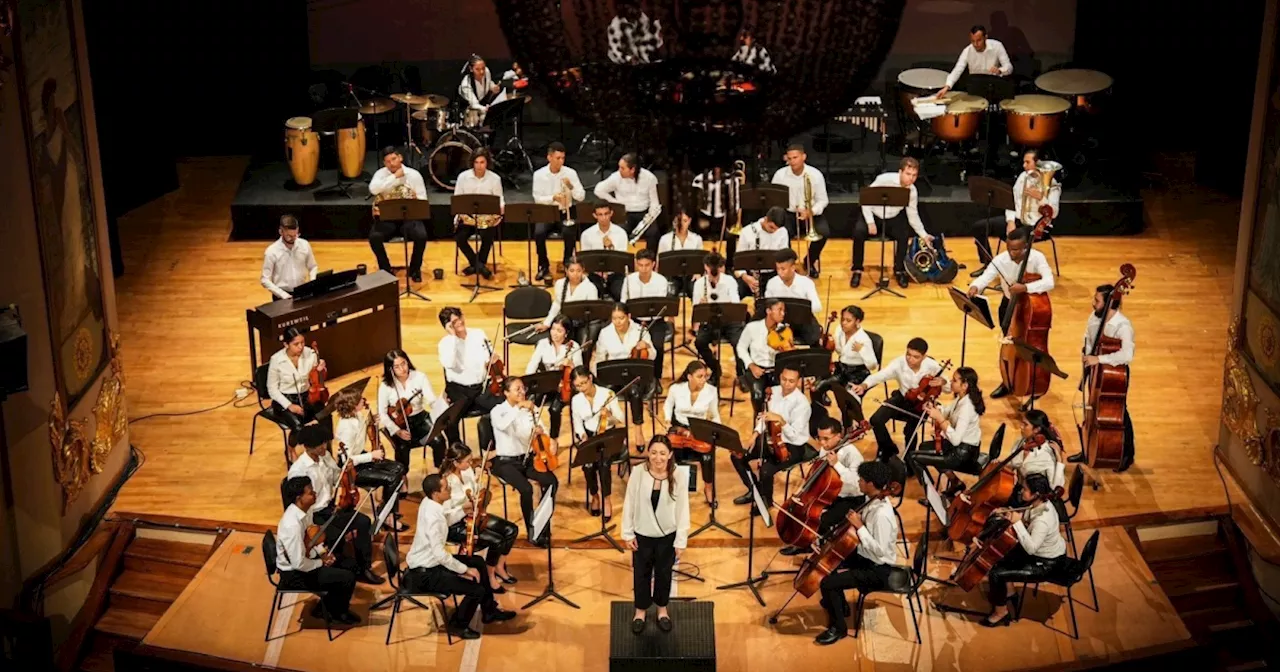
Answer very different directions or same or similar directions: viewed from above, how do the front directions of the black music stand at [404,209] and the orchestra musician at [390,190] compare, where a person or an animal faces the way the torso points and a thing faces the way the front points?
very different directions

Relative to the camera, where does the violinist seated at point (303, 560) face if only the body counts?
to the viewer's right

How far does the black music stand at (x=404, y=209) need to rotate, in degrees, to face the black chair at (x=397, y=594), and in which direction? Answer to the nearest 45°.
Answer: approximately 180°

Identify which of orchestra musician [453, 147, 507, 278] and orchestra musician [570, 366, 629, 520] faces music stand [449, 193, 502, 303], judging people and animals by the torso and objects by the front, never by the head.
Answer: orchestra musician [453, 147, 507, 278]

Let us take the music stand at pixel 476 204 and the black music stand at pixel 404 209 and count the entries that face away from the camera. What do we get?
2

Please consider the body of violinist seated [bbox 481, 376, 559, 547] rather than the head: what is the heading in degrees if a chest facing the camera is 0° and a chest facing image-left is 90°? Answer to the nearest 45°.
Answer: approximately 315°

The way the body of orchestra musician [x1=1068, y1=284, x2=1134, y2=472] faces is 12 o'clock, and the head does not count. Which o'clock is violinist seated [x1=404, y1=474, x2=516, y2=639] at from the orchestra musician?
The violinist seated is roughly at 12 o'clock from the orchestra musician.

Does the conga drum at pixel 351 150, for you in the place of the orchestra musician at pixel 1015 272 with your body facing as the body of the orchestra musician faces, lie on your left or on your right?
on your right

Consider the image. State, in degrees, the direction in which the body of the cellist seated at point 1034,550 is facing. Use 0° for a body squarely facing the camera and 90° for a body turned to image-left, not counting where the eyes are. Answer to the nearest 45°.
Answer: approximately 90°

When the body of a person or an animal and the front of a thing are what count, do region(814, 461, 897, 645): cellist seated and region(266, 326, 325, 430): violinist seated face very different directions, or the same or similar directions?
very different directions

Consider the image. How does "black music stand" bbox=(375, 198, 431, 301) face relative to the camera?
away from the camera
